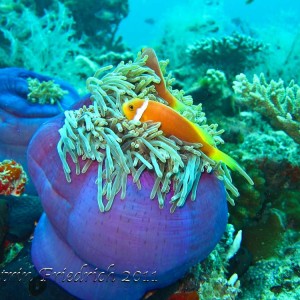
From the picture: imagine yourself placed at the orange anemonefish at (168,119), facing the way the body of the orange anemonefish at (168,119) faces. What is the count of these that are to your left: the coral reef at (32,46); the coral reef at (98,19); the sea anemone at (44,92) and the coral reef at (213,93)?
0

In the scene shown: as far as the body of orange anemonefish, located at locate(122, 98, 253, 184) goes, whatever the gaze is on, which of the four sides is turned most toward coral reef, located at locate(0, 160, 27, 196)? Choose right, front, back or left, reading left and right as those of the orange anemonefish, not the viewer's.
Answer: front

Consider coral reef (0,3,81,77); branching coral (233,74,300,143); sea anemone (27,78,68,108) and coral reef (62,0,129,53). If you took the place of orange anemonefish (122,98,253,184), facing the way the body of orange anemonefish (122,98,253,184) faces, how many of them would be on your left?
0

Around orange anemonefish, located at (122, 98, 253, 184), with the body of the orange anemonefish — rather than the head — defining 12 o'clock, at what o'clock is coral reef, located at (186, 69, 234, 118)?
The coral reef is roughly at 3 o'clock from the orange anemonefish.

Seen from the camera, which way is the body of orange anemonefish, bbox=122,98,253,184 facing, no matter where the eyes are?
to the viewer's left

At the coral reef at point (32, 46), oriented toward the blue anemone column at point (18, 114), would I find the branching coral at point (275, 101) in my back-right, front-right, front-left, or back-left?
front-left

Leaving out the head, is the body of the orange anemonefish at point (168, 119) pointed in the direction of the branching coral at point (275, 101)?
no

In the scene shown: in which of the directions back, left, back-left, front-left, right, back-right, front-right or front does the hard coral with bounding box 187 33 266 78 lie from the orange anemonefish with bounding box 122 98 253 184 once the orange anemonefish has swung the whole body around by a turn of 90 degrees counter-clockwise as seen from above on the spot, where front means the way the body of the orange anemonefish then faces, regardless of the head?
back

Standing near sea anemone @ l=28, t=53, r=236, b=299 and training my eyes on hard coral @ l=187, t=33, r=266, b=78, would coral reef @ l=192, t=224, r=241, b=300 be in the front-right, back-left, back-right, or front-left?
front-right

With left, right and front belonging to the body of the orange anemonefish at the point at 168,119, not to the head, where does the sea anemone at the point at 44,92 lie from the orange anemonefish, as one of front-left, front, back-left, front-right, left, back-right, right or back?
front-right
